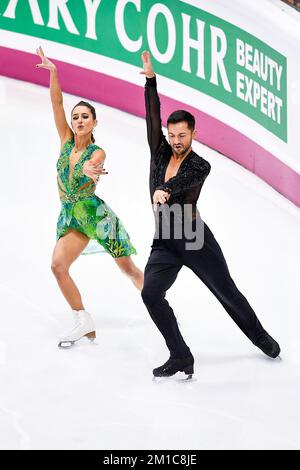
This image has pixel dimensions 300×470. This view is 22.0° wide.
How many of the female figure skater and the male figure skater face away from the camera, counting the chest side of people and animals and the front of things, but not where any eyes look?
0

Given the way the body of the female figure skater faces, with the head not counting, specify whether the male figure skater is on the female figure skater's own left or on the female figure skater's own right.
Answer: on the female figure skater's own left

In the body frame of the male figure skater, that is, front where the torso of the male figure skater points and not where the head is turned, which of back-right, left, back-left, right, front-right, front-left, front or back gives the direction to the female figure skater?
right

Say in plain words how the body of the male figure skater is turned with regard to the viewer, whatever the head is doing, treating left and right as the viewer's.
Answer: facing the viewer and to the left of the viewer
